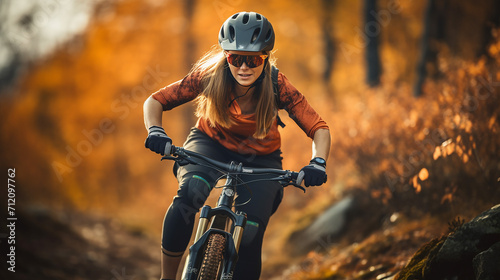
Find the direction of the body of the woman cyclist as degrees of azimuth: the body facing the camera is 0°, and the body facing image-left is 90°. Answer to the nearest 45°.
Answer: approximately 0°

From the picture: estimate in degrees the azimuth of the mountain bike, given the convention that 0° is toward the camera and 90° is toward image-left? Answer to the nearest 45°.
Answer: approximately 0°
